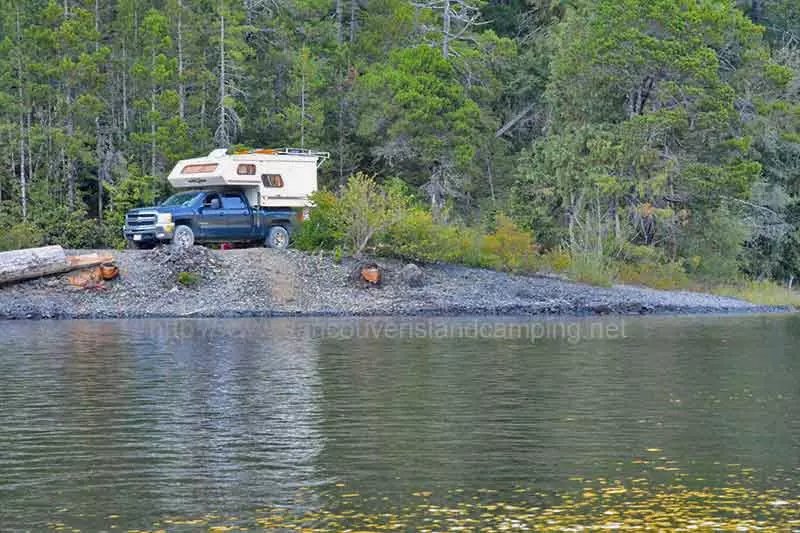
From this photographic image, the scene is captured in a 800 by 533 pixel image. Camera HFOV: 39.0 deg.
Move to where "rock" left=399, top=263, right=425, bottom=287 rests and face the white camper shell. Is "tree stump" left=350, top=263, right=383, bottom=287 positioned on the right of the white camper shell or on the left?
left

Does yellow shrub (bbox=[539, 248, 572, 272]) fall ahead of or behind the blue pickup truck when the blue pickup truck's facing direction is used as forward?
behind

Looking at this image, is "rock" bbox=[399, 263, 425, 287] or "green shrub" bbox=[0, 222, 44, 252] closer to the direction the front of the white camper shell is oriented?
the green shrub

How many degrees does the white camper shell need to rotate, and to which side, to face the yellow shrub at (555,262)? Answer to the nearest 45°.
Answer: approximately 135° to its left

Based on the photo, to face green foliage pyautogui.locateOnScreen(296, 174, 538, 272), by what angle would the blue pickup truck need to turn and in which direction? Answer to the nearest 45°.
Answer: approximately 135° to its left

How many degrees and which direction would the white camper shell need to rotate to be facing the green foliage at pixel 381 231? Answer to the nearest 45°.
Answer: approximately 135° to its left

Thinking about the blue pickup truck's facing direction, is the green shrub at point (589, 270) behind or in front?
behind

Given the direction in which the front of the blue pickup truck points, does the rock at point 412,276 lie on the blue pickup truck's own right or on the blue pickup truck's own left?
on the blue pickup truck's own left

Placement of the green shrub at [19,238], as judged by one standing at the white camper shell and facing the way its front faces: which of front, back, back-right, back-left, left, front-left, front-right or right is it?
front-right

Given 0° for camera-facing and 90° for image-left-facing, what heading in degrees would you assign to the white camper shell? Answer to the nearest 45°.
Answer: approximately 45°

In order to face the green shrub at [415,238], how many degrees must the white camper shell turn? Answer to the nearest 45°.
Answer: approximately 135° to its left

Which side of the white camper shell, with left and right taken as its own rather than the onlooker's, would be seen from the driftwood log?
front
